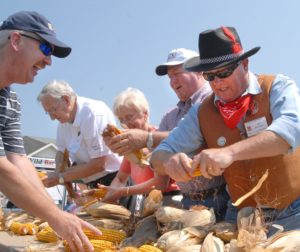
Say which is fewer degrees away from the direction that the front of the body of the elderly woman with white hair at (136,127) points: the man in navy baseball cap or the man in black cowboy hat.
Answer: the man in navy baseball cap

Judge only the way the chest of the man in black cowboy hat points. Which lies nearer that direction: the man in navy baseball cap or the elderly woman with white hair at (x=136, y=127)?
the man in navy baseball cap

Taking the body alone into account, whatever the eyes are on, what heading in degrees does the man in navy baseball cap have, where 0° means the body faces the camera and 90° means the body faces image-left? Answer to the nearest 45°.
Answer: approximately 270°

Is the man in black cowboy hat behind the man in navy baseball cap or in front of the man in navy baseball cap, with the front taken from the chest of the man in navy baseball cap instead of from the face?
in front

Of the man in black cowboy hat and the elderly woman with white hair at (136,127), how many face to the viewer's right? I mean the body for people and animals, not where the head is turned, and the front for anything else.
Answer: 0

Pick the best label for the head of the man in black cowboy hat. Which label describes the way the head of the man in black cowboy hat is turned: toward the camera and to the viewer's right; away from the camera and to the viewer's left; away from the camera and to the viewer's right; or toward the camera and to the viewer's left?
toward the camera and to the viewer's left

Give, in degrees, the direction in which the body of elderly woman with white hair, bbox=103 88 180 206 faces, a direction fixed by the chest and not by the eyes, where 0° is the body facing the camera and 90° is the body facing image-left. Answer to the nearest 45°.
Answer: approximately 45°

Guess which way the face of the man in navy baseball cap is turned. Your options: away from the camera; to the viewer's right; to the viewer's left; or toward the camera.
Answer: to the viewer's right

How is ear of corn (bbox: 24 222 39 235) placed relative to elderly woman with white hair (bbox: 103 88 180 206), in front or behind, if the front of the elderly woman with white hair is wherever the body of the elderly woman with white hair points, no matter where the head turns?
in front

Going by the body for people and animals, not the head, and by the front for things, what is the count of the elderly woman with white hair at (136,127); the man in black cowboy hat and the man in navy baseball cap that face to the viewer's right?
1
